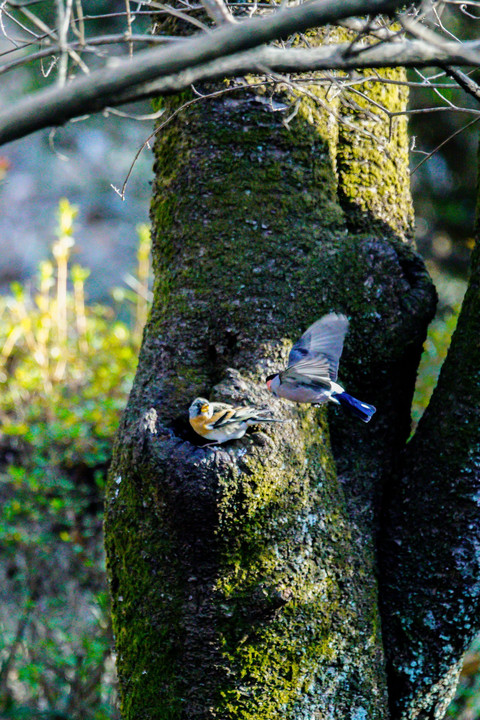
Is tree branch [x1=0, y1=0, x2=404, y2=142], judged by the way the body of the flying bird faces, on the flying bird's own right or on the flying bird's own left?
on the flying bird's own left

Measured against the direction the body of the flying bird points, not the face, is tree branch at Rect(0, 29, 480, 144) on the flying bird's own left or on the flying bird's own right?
on the flying bird's own left

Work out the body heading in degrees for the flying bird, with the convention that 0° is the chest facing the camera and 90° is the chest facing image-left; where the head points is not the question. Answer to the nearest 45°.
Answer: approximately 90°
